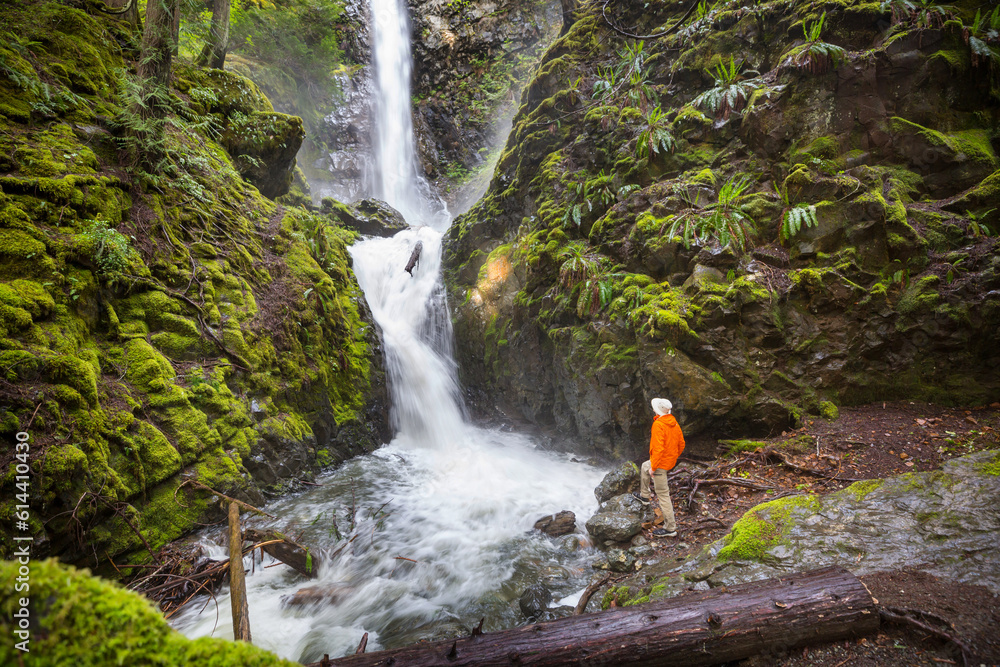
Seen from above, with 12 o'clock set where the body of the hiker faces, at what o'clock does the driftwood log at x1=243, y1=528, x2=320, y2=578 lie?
The driftwood log is roughly at 10 o'clock from the hiker.

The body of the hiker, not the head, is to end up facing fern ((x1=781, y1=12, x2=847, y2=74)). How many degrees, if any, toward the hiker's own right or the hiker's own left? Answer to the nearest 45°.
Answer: approximately 90° to the hiker's own right

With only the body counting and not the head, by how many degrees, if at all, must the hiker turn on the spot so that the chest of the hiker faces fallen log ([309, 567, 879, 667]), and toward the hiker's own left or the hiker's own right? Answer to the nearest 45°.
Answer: approximately 135° to the hiker's own left

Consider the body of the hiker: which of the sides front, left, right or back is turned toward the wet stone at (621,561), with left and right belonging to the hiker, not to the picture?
left

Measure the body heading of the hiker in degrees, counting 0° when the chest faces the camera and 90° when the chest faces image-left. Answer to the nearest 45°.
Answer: approximately 135°

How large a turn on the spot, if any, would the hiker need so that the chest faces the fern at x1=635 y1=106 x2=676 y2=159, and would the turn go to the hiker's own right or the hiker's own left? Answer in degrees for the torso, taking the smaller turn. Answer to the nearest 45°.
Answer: approximately 45° to the hiker's own right
